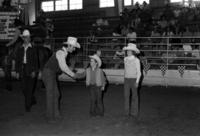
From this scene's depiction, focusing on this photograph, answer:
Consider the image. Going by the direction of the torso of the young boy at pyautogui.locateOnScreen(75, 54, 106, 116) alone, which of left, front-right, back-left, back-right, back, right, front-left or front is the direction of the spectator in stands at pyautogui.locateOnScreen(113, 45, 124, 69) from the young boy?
back-right

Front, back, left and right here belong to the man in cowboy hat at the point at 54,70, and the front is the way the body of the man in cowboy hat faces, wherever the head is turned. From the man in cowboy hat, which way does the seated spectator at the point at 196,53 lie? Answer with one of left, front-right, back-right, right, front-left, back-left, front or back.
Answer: front-left

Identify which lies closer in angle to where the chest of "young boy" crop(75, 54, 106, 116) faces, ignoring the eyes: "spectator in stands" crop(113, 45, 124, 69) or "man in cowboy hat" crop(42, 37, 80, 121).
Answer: the man in cowboy hat

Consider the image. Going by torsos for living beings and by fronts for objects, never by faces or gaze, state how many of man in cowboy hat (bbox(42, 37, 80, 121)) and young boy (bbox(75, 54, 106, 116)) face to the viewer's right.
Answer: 1

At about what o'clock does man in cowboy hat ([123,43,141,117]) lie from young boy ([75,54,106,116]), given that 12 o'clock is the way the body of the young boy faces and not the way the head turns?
The man in cowboy hat is roughly at 8 o'clock from the young boy.

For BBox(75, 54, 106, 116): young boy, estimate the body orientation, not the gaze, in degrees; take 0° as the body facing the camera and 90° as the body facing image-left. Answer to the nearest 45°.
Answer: approximately 45°

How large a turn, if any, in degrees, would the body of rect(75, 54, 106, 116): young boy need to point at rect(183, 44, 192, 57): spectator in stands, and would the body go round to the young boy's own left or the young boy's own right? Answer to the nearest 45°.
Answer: approximately 180°

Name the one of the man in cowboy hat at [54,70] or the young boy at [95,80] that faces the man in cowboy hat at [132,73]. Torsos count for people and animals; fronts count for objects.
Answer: the man in cowboy hat at [54,70]

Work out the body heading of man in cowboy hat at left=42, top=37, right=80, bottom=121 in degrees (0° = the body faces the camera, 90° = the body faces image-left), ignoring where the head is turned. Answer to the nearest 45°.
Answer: approximately 270°
